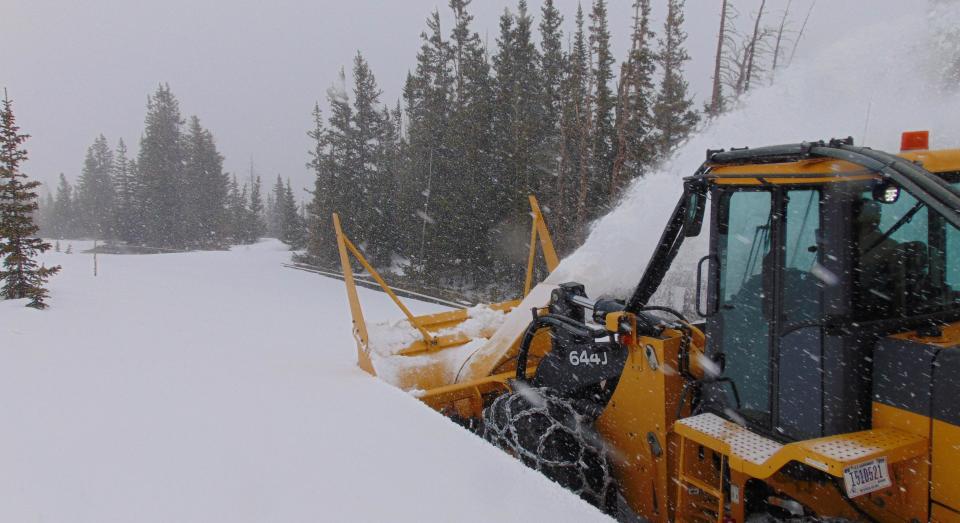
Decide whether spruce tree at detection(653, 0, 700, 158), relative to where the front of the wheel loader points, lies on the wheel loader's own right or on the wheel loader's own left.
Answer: on the wheel loader's own right

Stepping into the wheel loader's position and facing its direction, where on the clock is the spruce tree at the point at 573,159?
The spruce tree is roughly at 1 o'clock from the wheel loader.

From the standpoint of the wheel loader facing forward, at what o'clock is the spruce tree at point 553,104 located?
The spruce tree is roughly at 1 o'clock from the wheel loader.

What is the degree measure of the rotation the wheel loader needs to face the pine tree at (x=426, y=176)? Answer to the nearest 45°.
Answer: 0° — it already faces it

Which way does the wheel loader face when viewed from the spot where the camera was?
facing away from the viewer and to the left of the viewer
